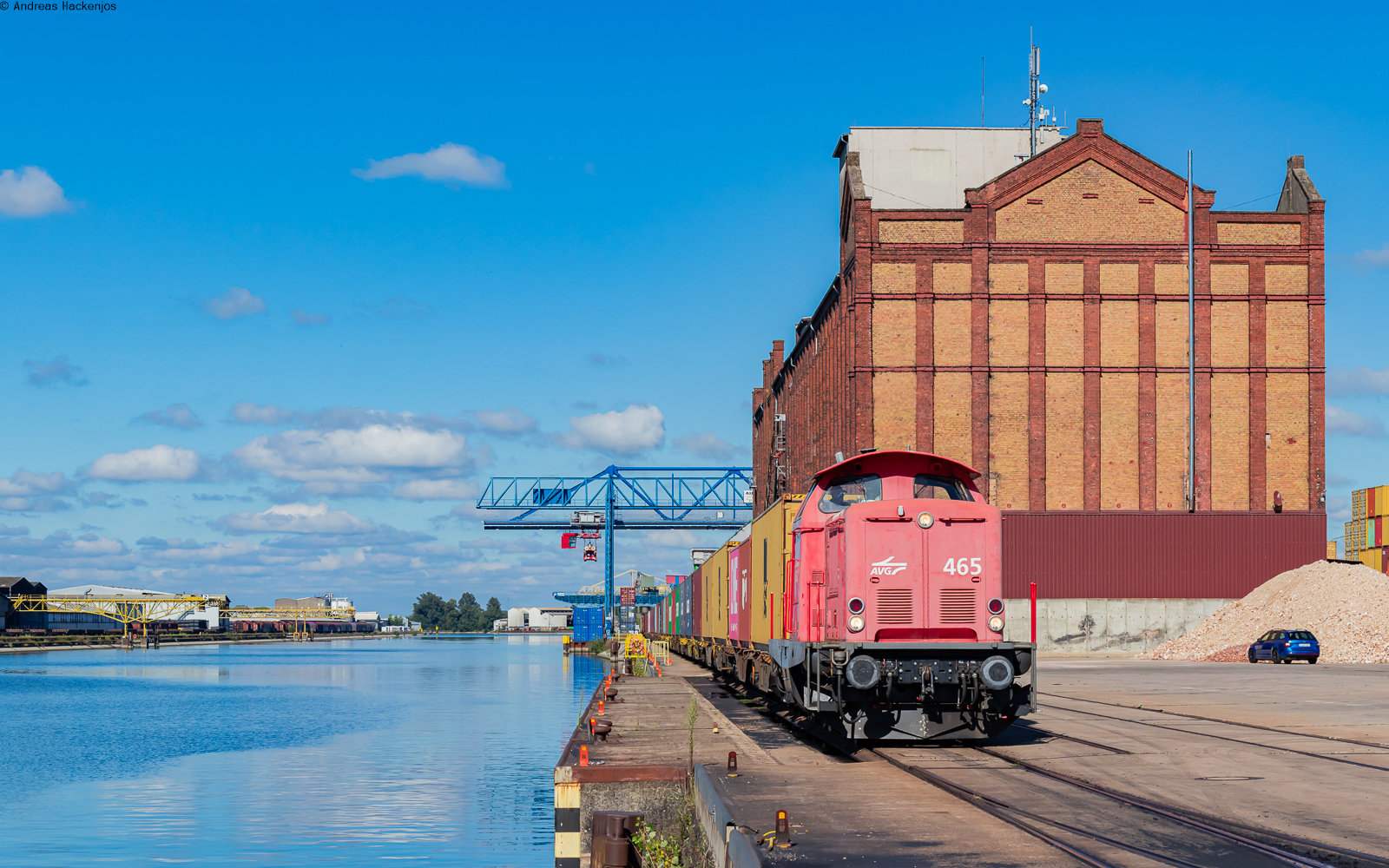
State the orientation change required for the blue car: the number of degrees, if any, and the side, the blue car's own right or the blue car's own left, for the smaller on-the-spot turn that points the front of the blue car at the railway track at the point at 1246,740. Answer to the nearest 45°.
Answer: approximately 135° to the blue car's own left

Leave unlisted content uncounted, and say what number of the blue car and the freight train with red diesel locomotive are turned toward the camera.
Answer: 1

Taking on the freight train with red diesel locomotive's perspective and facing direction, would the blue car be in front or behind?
behind

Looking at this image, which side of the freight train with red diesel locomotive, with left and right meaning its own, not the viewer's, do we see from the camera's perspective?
front

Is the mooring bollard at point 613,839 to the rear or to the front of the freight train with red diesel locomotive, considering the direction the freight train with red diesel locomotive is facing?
to the front

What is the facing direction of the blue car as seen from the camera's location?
facing away from the viewer and to the left of the viewer
